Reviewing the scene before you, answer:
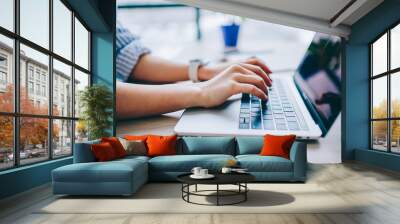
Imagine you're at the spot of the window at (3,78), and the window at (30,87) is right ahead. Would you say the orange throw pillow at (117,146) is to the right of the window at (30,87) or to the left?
right

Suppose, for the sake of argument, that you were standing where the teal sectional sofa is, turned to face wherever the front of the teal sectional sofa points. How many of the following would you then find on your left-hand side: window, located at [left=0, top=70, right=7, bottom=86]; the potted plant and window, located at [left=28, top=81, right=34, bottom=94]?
0

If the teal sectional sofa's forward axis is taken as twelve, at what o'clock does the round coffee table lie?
The round coffee table is roughly at 11 o'clock from the teal sectional sofa.

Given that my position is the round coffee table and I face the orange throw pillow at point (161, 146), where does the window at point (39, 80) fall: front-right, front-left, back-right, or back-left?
front-left

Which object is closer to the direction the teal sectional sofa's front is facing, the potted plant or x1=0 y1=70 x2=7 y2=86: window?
the window

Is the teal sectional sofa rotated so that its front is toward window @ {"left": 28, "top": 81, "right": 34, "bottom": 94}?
no

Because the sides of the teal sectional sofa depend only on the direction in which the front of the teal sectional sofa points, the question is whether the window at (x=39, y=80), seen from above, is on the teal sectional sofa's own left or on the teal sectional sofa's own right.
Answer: on the teal sectional sofa's own right

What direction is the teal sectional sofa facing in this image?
toward the camera

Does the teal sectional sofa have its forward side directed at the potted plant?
no

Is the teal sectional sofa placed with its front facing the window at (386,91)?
no

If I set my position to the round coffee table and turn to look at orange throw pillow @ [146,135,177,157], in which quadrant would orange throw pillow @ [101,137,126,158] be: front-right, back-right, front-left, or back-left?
front-left
